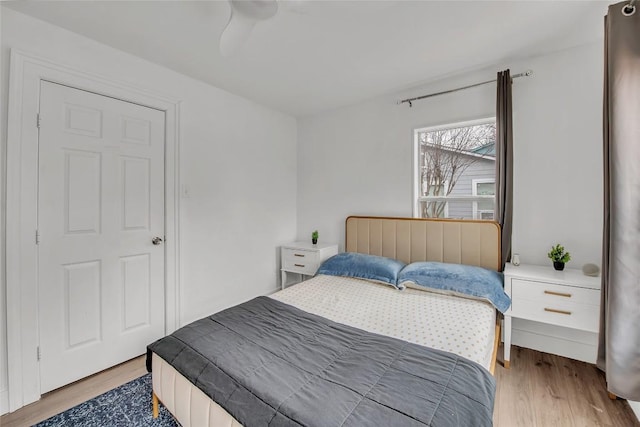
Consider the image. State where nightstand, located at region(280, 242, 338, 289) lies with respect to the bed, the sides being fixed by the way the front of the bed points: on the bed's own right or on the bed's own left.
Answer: on the bed's own right

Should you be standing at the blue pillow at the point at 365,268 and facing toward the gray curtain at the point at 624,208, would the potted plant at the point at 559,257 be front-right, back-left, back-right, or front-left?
front-left

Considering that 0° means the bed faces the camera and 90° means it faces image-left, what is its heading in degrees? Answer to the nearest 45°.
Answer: approximately 45°

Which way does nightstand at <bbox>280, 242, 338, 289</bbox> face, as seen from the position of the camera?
facing the viewer and to the left of the viewer

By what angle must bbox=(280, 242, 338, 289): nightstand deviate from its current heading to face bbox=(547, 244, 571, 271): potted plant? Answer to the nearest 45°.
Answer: approximately 90° to its left

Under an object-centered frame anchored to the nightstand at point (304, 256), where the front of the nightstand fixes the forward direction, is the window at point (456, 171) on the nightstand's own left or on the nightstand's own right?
on the nightstand's own left

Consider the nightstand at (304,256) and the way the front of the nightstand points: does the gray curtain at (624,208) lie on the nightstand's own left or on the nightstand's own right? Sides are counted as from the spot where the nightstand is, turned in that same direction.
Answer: on the nightstand's own left

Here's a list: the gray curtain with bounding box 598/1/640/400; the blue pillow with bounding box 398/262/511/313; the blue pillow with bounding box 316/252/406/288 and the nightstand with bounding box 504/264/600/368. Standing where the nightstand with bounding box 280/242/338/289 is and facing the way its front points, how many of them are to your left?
4

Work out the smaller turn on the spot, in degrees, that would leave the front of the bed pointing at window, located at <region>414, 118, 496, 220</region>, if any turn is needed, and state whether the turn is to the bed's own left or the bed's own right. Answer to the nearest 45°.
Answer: approximately 180°

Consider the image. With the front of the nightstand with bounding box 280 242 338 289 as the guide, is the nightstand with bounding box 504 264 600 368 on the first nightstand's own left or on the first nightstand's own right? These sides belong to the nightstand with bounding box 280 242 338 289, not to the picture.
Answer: on the first nightstand's own left

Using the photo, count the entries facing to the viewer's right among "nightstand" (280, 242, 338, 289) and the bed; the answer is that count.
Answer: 0
